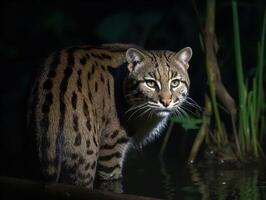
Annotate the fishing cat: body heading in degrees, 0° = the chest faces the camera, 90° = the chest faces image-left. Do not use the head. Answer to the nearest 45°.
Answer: approximately 225°
